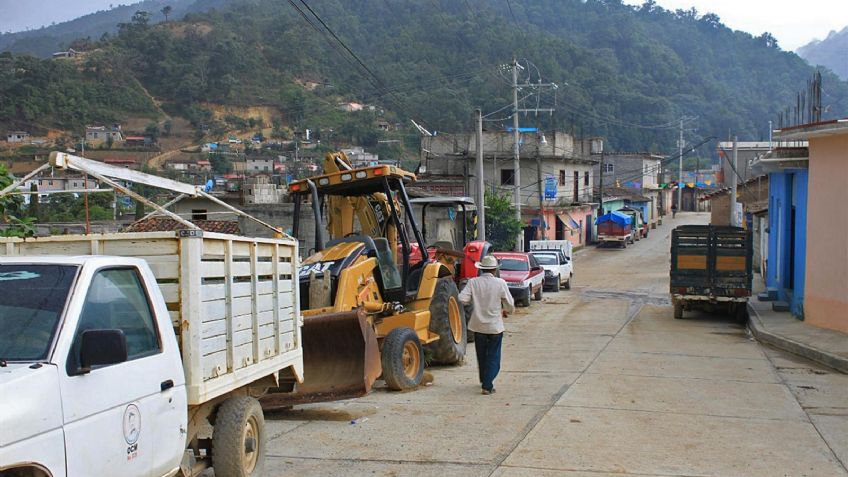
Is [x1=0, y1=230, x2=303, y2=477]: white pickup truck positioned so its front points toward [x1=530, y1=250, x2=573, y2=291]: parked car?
no

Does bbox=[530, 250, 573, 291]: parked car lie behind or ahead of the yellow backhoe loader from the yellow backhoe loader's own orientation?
behind

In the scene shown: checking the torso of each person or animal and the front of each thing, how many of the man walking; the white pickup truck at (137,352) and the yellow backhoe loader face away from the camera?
1

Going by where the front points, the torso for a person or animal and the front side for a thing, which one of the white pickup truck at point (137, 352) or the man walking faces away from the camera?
the man walking

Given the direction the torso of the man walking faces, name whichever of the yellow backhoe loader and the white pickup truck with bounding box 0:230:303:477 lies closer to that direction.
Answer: the yellow backhoe loader

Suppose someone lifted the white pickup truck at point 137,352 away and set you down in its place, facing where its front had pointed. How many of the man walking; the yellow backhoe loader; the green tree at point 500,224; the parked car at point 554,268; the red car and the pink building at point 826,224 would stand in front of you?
0

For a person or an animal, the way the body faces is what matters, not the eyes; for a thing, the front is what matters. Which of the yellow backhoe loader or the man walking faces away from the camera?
the man walking

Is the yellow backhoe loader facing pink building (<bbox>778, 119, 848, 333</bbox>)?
no

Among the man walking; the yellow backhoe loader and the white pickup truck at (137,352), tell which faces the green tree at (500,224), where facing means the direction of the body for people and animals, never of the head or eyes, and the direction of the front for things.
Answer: the man walking

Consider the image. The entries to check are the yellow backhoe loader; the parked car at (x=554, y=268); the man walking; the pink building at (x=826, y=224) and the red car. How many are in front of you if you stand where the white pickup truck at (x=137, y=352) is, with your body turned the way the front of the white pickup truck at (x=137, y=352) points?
0

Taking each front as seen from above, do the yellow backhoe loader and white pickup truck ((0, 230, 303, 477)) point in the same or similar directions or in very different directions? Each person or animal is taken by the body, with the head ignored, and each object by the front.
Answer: same or similar directions

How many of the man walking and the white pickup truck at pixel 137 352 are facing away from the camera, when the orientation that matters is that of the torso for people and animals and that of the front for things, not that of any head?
1

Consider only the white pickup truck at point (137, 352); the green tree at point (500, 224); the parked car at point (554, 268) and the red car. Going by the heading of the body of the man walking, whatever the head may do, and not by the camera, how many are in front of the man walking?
3

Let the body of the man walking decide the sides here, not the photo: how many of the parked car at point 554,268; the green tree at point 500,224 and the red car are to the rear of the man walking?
0

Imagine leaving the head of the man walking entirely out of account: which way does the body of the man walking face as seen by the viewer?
away from the camera

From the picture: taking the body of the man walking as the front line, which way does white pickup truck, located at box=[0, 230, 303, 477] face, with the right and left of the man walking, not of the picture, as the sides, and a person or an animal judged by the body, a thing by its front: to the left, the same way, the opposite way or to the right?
the opposite way

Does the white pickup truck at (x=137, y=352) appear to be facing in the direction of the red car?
no

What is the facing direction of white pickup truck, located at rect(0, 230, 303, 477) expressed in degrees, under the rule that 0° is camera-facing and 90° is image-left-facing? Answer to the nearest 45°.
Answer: approximately 45°

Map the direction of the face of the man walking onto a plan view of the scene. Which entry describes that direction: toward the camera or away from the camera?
away from the camera

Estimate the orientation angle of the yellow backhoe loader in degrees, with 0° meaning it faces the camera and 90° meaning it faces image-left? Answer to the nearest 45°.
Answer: approximately 45°
